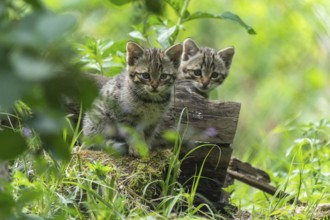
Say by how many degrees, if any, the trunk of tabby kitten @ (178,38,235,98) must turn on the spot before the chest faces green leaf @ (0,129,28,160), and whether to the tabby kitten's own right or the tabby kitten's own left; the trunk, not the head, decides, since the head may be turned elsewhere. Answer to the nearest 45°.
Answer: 0° — it already faces it

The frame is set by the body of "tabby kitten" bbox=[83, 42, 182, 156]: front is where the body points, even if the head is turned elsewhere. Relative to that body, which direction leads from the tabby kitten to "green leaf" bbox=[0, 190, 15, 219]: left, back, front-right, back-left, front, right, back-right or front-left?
front-right

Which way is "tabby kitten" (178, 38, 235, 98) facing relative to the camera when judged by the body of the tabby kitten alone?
toward the camera

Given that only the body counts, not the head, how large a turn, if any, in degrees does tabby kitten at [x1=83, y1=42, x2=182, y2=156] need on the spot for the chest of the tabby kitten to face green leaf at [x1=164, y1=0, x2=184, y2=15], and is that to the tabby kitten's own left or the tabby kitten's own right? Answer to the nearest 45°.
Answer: approximately 135° to the tabby kitten's own left

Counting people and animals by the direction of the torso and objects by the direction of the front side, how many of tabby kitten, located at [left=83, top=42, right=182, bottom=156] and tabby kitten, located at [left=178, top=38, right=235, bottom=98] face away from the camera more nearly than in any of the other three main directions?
0

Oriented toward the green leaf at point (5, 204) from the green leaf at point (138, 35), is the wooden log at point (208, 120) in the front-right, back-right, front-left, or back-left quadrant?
front-left

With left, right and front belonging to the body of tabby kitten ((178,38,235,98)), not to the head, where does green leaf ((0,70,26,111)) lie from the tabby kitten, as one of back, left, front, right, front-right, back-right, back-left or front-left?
front

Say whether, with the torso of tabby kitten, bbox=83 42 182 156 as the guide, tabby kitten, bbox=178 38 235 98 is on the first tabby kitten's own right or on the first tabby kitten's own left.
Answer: on the first tabby kitten's own left

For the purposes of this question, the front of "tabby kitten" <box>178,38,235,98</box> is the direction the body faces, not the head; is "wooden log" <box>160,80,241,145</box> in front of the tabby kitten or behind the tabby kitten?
in front

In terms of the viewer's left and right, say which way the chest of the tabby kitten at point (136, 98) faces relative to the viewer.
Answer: facing the viewer and to the right of the viewer
